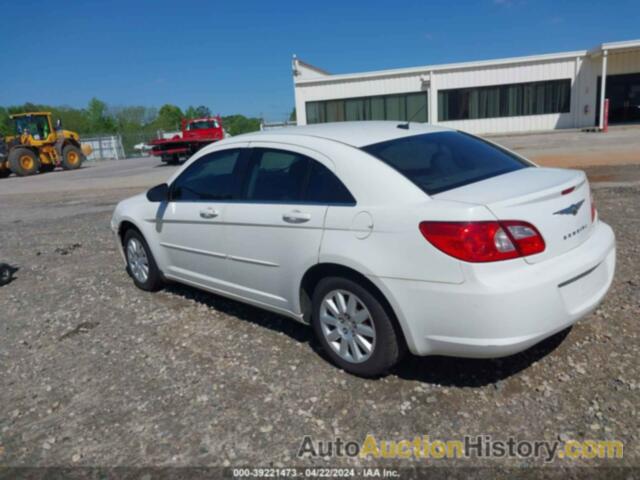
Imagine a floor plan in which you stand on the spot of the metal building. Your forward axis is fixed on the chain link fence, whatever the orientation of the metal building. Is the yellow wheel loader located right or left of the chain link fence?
left

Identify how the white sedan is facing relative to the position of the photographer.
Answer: facing away from the viewer and to the left of the viewer

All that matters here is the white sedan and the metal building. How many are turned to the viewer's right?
0

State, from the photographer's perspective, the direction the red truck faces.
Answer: facing away from the viewer and to the right of the viewer

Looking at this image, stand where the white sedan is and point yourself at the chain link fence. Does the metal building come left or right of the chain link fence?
right

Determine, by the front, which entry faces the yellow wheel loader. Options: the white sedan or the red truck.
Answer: the white sedan

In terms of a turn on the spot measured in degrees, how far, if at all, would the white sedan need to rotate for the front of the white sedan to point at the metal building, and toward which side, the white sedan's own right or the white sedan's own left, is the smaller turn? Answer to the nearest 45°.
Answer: approximately 45° to the white sedan's own right

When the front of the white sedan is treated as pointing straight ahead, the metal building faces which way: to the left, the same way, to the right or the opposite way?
to the left

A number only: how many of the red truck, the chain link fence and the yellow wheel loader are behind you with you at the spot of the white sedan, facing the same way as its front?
0

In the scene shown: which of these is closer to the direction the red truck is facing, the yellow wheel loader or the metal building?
the metal building

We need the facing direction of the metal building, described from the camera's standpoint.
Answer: facing the viewer and to the left of the viewer

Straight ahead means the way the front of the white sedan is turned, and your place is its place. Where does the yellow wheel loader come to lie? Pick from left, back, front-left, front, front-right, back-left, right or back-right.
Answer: front

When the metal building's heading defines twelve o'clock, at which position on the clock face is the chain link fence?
The chain link fence is roughly at 2 o'clock from the metal building.

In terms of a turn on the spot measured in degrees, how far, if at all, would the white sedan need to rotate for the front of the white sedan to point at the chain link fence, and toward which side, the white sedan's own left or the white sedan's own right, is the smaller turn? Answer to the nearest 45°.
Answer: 0° — it already faces it

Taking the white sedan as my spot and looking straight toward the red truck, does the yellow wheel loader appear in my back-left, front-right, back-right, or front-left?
front-left
